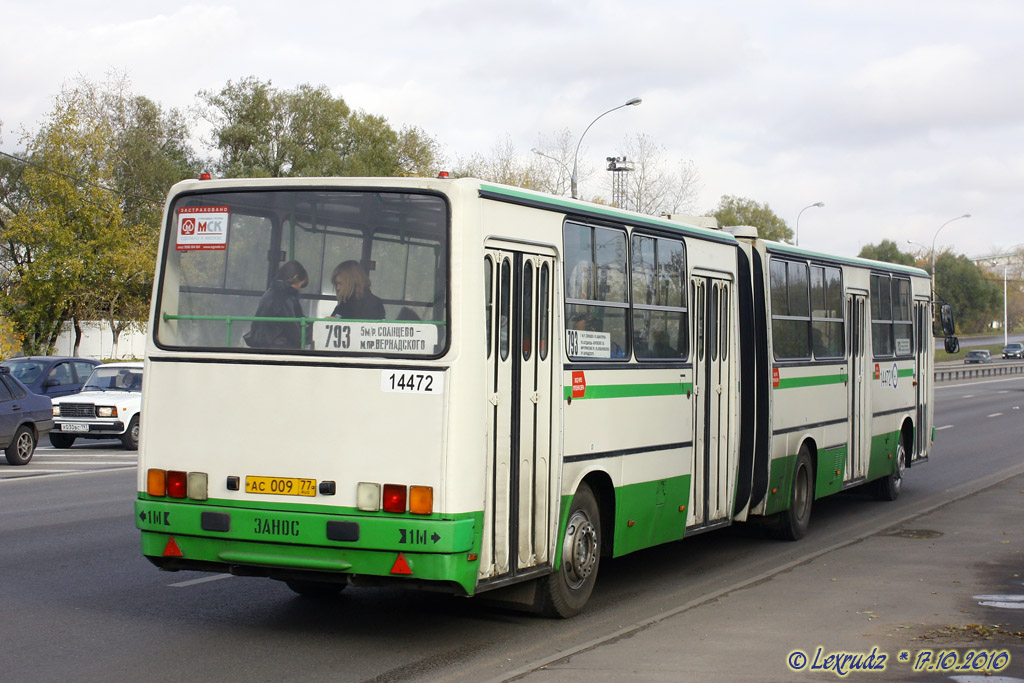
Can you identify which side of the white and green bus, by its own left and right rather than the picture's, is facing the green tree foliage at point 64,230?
left

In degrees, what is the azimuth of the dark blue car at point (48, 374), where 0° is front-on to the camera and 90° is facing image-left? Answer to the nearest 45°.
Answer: approximately 45°

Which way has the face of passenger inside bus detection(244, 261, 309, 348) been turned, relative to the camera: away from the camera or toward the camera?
away from the camera

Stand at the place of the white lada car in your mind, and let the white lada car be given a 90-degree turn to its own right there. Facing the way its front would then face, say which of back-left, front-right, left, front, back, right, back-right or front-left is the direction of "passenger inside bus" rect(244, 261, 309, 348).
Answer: back-left

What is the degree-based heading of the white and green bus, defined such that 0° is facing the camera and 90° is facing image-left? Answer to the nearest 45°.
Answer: approximately 225°

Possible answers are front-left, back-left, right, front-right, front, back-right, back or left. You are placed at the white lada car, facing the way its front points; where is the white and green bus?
front-left

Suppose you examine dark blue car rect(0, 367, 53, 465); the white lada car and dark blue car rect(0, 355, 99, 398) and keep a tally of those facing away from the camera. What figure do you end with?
0

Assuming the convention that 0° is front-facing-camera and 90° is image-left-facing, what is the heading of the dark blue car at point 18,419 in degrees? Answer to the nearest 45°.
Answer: approximately 45°

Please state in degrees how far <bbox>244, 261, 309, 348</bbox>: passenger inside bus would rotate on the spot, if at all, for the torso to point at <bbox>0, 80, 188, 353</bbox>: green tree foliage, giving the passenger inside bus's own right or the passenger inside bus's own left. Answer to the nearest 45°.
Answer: approximately 45° to the passenger inside bus's own left

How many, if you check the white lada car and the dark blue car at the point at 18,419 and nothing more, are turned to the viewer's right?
0

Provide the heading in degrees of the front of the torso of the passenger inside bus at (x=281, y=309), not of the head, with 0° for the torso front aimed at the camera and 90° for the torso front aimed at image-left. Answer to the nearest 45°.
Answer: approximately 225°

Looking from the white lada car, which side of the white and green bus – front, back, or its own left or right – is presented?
left

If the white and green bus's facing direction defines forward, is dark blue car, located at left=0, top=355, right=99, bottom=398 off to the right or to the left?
on its left

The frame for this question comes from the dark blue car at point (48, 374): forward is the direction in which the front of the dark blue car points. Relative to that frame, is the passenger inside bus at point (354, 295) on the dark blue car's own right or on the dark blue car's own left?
on the dark blue car's own left

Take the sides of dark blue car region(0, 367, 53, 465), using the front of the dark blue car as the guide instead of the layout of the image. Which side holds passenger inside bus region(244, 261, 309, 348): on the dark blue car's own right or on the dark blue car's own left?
on the dark blue car's own left
